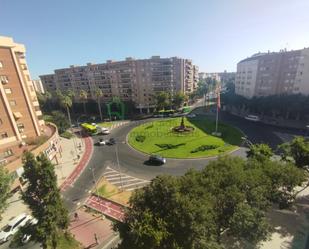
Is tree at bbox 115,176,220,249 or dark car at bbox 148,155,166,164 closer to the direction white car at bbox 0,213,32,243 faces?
the tree

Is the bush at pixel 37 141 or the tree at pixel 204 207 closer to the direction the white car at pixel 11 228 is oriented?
the tree

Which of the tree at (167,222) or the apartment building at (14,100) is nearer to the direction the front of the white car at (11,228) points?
the tree

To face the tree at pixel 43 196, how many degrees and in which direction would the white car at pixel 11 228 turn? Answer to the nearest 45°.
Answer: approximately 45° to its left
